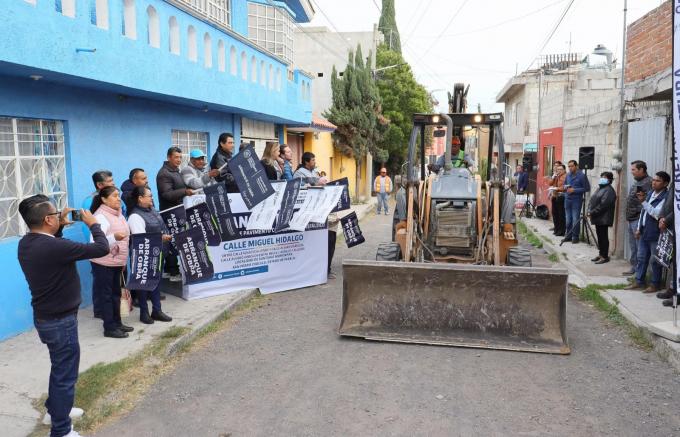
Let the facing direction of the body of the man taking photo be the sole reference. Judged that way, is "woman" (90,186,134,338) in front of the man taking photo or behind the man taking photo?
in front

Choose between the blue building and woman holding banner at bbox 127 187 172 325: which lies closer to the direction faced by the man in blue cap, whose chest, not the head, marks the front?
the woman holding banner

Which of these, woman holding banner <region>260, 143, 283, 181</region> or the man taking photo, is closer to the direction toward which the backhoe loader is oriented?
the man taking photo

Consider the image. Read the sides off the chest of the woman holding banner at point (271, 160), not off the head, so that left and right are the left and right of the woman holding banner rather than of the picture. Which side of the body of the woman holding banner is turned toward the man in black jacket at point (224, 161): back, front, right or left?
right

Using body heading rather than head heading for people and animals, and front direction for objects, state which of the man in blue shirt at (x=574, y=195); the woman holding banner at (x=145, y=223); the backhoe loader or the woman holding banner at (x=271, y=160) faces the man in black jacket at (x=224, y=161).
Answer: the man in blue shirt

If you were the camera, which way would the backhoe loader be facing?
facing the viewer

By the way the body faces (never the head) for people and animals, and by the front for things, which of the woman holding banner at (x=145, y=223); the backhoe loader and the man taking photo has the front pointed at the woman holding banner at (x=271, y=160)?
the man taking photo

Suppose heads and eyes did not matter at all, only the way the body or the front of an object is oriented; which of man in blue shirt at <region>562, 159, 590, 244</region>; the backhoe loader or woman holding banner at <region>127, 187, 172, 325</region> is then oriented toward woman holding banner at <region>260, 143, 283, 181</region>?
the man in blue shirt

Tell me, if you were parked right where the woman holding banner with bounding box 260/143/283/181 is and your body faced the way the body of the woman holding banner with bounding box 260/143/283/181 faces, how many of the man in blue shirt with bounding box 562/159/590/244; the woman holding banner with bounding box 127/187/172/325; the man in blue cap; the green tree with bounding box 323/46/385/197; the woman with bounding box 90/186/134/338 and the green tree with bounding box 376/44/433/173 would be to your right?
3

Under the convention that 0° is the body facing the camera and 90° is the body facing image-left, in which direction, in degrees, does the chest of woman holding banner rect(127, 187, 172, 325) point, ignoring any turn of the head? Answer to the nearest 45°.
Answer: approximately 315°

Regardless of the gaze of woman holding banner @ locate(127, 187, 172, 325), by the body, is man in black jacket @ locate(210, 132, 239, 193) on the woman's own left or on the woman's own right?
on the woman's own left

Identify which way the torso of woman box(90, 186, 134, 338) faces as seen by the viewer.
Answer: to the viewer's right

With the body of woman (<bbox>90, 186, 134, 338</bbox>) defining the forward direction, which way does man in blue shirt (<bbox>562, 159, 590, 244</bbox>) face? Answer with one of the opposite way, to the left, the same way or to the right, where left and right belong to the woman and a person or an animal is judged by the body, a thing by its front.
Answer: the opposite way
